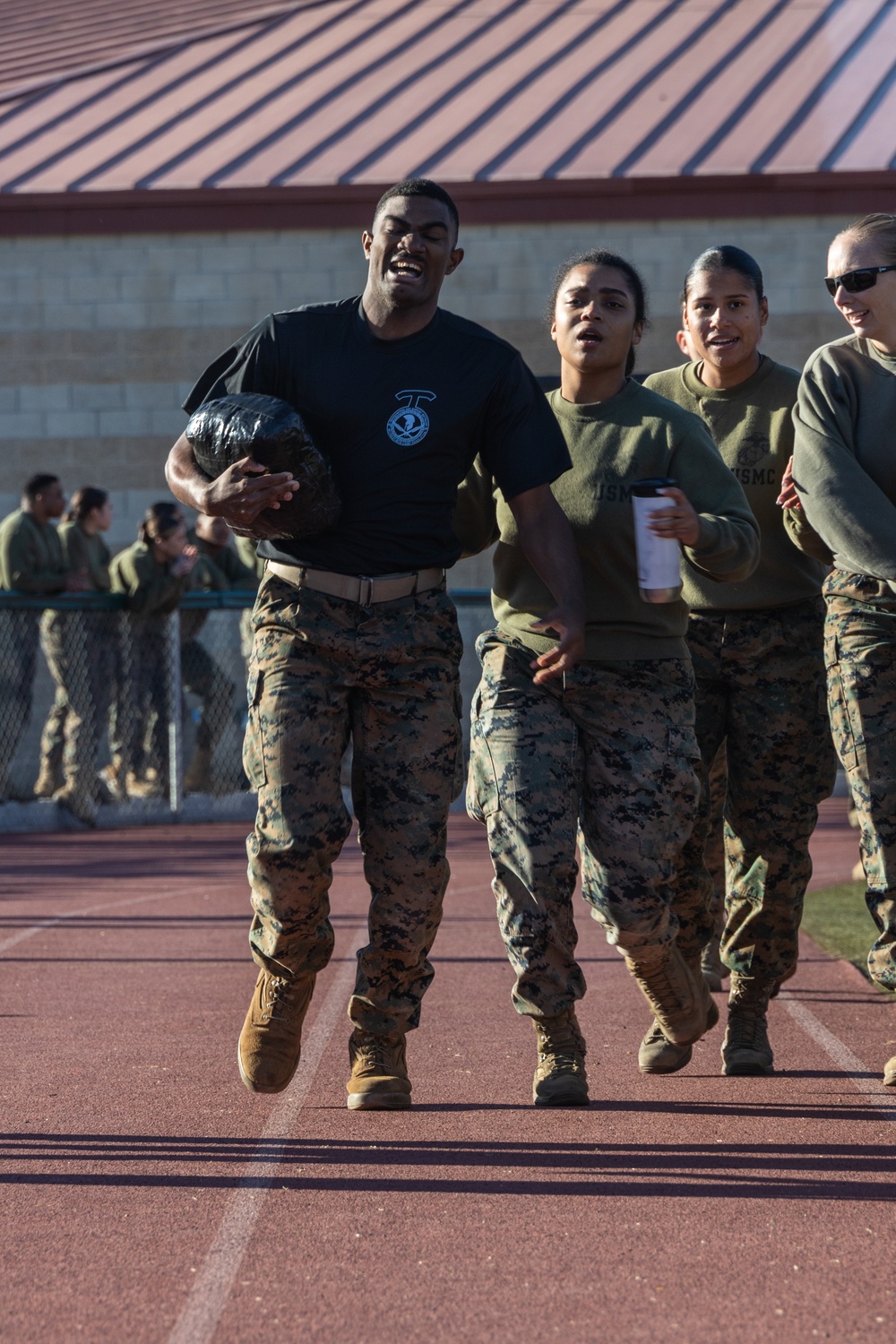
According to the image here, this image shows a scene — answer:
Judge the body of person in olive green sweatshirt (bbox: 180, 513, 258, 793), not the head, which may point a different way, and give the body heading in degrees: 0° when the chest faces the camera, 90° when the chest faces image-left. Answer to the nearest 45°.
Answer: approximately 315°

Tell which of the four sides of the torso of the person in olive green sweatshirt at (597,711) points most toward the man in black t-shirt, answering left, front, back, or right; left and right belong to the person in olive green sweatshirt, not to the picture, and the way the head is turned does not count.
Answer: right

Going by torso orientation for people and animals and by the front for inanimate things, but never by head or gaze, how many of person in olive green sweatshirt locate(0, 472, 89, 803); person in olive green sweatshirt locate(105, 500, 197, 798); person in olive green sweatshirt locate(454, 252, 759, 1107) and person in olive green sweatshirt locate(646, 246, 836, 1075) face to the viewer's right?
2

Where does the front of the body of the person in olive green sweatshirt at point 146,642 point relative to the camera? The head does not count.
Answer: to the viewer's right

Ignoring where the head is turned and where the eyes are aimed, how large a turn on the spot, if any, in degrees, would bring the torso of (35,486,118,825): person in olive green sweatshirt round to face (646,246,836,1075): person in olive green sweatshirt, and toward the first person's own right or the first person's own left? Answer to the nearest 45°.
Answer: approximately 90° to the first person's own right

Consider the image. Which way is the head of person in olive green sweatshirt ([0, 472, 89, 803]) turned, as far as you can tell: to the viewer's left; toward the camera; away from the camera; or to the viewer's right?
to the viewer's right

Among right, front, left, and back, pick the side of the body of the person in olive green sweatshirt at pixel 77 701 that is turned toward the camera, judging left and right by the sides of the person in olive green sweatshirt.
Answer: right

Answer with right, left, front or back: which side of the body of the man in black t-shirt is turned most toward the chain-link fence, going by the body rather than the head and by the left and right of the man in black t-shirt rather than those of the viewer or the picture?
back

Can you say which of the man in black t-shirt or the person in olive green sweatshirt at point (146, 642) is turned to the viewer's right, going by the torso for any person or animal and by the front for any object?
the person in olive green sweatshirt

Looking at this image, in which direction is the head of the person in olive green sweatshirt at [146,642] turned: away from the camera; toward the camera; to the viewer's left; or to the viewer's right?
to the viewer's right

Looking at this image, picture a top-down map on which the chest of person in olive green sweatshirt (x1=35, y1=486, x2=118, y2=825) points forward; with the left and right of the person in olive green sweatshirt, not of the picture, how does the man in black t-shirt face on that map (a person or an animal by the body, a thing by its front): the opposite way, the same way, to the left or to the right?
to the right
